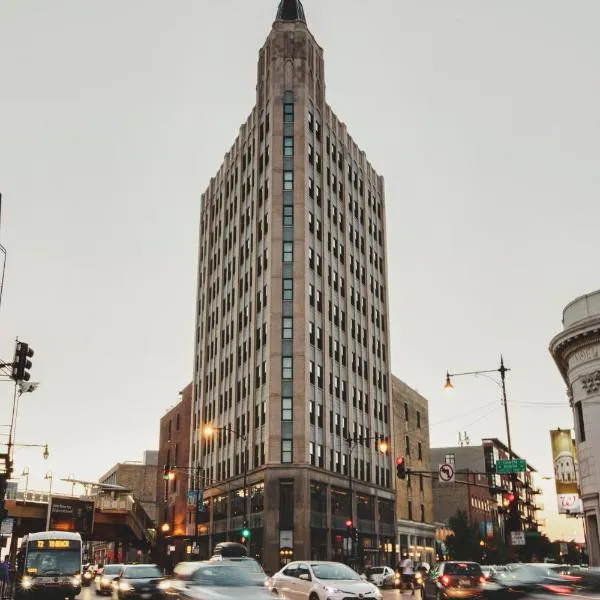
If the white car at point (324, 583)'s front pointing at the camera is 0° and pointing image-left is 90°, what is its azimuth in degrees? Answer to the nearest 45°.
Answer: approximately 315°

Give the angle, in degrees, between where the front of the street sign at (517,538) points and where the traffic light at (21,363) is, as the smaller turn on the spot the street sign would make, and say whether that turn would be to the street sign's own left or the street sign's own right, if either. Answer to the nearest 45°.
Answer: approximately 45° to the street sign's own right

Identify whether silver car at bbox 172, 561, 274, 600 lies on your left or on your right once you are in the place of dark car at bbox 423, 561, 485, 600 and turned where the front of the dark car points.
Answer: on your left

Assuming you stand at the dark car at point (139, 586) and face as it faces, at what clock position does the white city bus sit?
The white city bus is roughly at 5 o'clock from the dark car.
